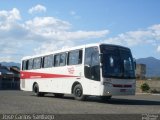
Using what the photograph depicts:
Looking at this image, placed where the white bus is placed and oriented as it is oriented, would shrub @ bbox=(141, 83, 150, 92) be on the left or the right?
on its left

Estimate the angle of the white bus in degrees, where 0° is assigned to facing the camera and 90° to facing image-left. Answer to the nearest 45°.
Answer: approximately 315°
